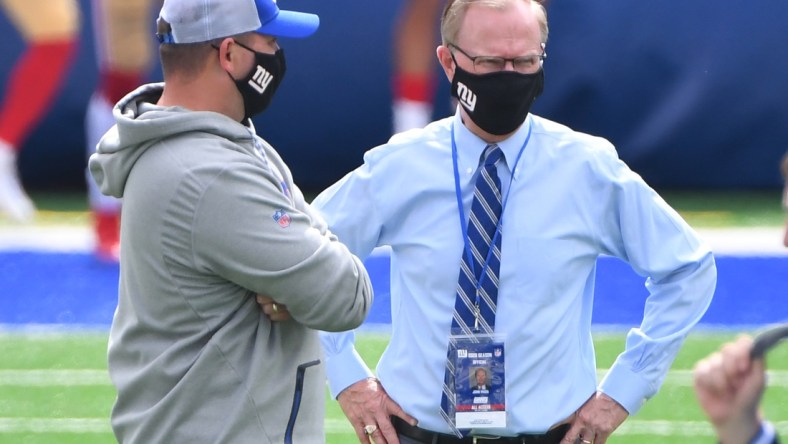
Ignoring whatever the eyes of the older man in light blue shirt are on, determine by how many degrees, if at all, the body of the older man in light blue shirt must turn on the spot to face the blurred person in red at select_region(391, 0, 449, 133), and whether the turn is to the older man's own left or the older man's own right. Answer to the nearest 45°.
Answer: approximately 180°

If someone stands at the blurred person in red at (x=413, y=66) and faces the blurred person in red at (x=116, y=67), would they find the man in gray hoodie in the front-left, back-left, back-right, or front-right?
front-left

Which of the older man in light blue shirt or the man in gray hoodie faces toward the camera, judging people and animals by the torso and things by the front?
the older man in light blue shirt

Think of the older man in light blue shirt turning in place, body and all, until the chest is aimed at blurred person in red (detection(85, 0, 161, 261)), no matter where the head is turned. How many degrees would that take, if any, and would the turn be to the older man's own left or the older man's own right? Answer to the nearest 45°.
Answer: approximately 135° to the older man's own right

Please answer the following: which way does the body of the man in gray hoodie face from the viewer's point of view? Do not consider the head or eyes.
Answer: to the viewer's right

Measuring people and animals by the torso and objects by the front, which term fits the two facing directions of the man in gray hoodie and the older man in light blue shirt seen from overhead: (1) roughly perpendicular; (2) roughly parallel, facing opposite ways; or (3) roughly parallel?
roughly perpendicular

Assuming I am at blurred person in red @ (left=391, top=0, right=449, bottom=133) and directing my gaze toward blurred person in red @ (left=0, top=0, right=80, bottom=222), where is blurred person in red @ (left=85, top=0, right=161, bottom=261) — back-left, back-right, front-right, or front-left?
front-left

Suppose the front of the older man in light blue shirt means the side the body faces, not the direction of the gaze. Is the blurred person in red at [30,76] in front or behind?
behind

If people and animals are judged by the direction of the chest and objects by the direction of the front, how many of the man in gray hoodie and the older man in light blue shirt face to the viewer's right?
1

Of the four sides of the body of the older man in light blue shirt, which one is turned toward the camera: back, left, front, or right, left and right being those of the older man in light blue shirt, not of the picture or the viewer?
front

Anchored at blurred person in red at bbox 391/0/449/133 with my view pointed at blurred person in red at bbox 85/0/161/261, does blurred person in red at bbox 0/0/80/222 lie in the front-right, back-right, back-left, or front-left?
front-right

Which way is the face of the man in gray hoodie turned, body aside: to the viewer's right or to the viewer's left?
to the viewer's right

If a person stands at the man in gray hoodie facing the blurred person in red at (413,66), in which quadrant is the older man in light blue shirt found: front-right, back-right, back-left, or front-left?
front-right

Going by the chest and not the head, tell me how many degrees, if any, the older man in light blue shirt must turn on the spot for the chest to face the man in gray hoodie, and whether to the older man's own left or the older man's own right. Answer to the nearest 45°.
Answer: approximately 45° to the older man's own right

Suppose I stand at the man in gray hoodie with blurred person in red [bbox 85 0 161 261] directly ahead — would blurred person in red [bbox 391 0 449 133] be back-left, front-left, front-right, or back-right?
front-right
